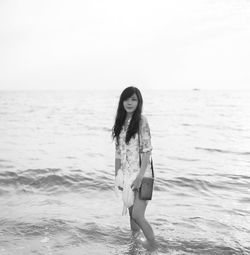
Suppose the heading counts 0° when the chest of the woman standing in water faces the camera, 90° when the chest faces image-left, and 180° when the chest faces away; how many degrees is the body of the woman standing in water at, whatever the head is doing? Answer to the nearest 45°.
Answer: approximately 45°
